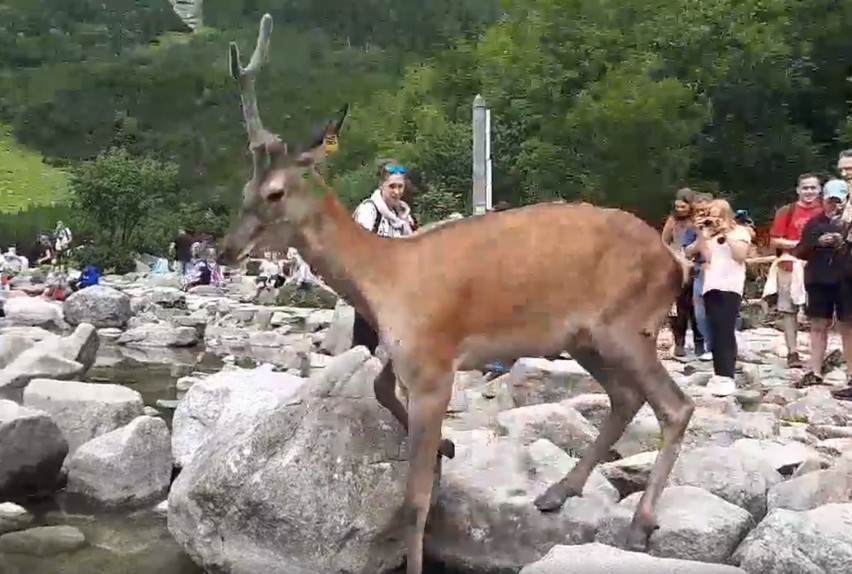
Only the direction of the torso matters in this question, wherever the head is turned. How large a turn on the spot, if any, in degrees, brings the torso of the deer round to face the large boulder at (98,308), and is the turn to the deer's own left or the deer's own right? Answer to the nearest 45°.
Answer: approximately 45° to the deer's own right

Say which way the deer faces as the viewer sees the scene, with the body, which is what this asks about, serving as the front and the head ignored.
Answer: to the viewer's left

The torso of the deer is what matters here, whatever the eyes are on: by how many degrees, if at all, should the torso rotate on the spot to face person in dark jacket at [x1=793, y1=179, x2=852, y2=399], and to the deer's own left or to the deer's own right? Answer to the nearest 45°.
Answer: approximately 135° to the deer's own right

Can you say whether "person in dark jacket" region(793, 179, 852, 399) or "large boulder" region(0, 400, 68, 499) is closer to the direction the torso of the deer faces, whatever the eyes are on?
the large boulder

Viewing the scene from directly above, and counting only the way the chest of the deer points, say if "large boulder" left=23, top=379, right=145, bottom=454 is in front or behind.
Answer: in front

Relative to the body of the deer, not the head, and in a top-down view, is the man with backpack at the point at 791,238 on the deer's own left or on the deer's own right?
on the deer's own right

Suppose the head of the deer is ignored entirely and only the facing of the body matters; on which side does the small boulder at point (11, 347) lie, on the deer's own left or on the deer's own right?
on the deer's own right

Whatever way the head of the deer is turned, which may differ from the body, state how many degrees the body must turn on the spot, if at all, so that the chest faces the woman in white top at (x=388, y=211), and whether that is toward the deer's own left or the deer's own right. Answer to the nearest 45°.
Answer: approximately 90° to the deer's own right

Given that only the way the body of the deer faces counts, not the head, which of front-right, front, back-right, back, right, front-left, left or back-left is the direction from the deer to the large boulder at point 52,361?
front-right

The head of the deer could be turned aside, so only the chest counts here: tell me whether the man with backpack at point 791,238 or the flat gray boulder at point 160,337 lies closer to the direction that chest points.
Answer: the flat gray boulder

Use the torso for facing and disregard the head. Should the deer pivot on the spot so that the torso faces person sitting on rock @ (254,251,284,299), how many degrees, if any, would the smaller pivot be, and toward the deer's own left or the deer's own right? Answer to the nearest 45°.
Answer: approximately 90° to the deer's own right
